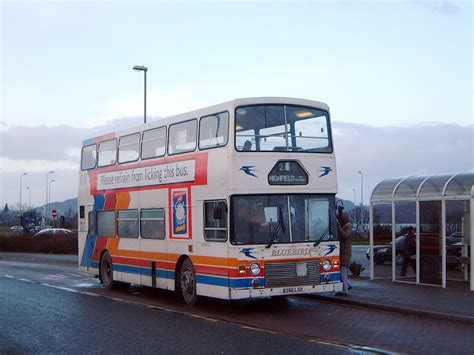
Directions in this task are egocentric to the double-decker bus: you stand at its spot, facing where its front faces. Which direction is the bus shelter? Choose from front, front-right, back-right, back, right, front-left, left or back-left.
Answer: left

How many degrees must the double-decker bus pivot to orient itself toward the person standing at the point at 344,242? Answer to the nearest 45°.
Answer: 0° — it already faces them

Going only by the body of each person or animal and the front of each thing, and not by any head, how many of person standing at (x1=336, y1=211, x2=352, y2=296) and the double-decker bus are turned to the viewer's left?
1

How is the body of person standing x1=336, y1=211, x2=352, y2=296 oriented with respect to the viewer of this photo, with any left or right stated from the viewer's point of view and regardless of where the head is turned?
facing to the left of the viewer

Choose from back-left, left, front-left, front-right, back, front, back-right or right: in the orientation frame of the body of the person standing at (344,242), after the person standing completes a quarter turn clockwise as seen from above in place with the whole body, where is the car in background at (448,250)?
front-right

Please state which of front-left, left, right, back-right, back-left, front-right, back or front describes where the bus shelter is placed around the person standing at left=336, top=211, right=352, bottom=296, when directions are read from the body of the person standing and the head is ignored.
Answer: back-right

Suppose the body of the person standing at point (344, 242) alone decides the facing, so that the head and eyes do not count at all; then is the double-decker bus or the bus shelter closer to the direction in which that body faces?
the double-decker bus

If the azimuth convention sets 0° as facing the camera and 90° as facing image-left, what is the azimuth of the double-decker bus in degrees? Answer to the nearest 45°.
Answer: approximately 315°

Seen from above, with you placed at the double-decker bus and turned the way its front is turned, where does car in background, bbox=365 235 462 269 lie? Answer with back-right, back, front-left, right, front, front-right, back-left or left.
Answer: left
